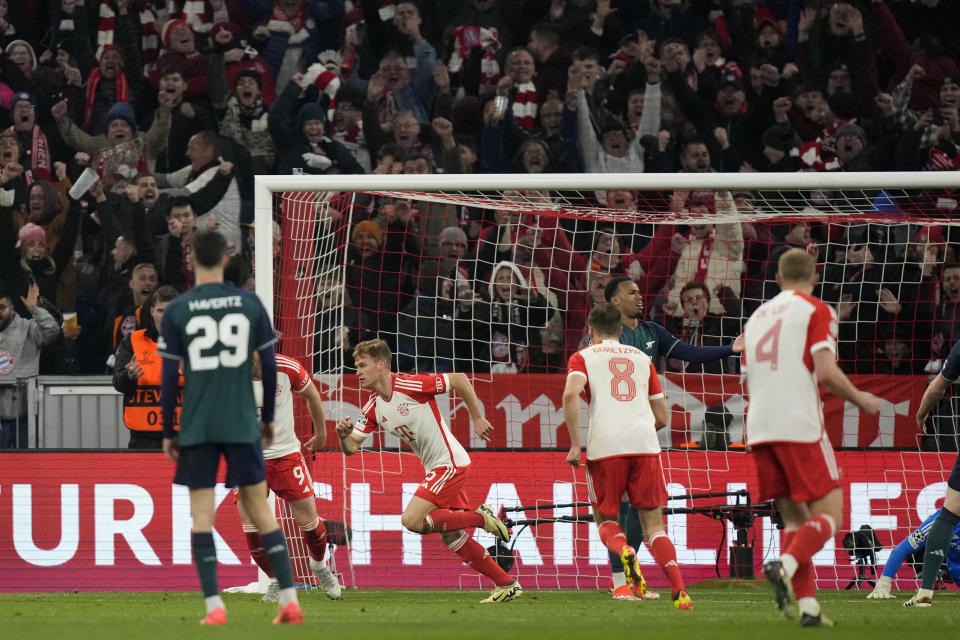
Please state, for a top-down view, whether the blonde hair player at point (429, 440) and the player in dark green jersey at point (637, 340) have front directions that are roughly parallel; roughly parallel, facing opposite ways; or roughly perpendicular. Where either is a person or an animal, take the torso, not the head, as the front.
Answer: roughly perpendicular

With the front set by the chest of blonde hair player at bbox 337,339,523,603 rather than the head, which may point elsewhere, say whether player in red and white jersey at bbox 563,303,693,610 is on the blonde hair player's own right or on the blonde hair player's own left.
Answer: on the blonde hair player's own left

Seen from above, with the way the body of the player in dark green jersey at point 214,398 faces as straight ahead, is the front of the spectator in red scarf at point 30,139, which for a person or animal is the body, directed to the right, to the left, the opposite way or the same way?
the opposite way

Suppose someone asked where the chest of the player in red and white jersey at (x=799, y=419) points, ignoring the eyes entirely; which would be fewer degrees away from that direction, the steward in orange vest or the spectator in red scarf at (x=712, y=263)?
the spectator in red scarf

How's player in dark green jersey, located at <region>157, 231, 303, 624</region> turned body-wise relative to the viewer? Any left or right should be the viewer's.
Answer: facing away from the viewer

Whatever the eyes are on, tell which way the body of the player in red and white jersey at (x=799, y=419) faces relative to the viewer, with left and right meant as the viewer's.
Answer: facing away from the viewer and to the right of the viewer

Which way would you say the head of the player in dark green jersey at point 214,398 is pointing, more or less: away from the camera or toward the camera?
away from the camera

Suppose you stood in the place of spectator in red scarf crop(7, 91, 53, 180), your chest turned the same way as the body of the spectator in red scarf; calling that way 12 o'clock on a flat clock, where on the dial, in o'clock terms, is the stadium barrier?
The stadium barrier is roughly at 11 o'clock from the spectator in red scarf.

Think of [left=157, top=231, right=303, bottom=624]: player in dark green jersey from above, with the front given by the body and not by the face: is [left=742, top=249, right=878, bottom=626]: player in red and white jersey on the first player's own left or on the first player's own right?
on the first player's own right

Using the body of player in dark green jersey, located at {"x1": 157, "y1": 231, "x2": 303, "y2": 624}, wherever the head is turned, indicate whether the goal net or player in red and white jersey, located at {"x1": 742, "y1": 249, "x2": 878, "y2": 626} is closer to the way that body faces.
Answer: the goal net
